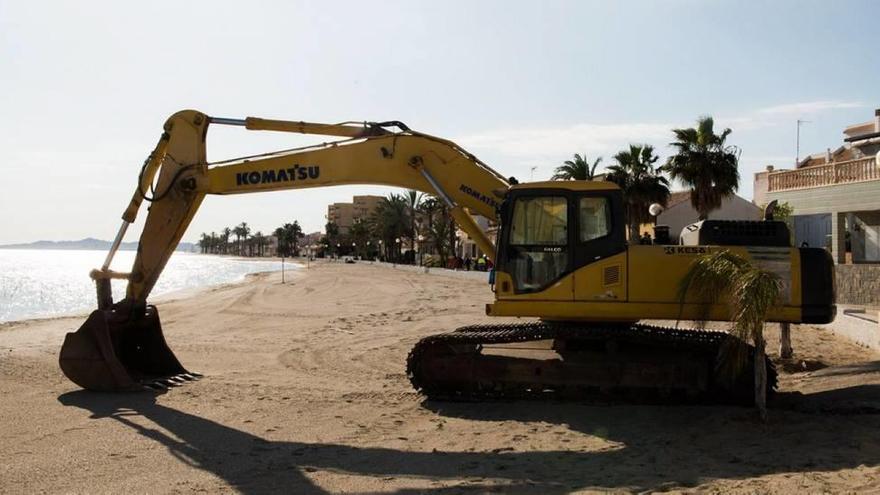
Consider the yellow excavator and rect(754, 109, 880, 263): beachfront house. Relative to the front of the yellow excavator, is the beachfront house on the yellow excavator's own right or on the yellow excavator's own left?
on the yellow excavator's own right

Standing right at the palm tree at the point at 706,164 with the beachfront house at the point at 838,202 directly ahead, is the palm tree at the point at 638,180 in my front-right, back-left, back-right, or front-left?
back-left

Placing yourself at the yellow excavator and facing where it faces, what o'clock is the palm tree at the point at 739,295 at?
The palm tree is roughly at 7 o'clock from the yellow excavator.

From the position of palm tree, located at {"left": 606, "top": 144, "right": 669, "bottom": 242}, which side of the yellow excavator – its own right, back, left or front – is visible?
right

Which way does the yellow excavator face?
to the viewer's left

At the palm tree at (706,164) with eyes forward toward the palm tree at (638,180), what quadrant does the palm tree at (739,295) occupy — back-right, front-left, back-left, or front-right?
back-left

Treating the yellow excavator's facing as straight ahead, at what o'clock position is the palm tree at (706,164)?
The palm tree is roughly at 4 o'clock from the yellow excavator.
